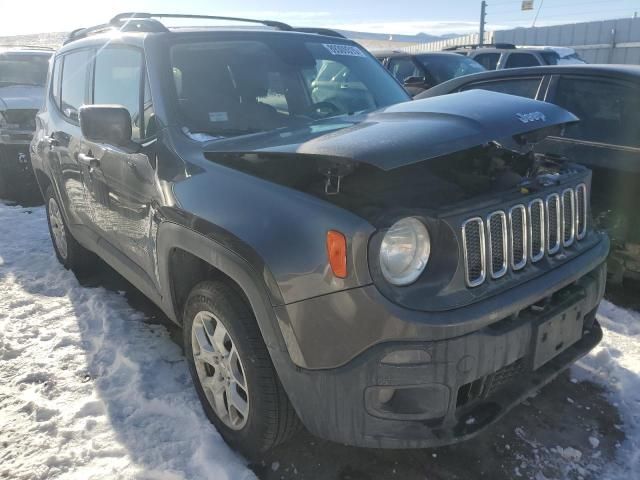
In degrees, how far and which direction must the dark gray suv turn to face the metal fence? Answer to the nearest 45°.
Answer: approximately 90° to its left

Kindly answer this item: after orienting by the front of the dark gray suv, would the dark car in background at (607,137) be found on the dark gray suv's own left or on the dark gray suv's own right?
on the dark gray suv's own left

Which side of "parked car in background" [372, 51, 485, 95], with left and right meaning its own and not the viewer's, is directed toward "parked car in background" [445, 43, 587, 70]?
left

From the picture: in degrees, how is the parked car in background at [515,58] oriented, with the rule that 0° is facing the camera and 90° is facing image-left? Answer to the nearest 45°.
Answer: approximately 315°

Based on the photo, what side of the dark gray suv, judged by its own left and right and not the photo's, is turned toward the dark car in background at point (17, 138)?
back

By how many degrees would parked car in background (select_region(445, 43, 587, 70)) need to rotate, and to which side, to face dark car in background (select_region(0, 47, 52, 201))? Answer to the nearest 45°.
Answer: approximately 90° to its right

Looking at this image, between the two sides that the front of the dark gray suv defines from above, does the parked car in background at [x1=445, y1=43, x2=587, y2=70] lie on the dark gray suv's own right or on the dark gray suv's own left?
on the dark gray suv's own left

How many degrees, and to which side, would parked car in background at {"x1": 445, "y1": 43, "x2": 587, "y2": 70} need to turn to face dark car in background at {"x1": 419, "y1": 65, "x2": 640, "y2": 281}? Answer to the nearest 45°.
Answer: approximately 45° to its right

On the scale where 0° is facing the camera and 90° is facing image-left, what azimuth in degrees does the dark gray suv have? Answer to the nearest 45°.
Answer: approximately 315°
